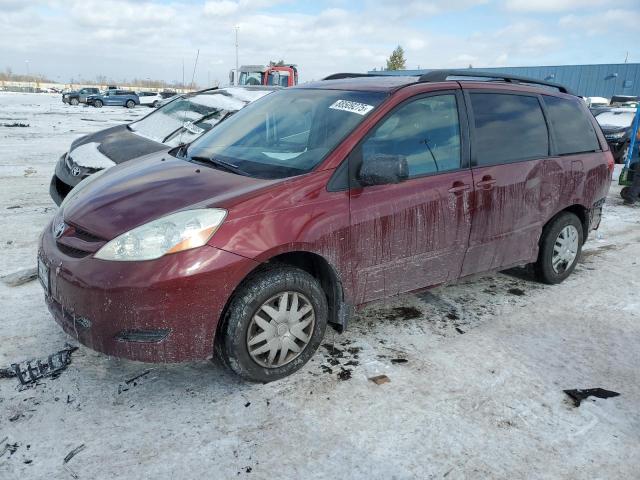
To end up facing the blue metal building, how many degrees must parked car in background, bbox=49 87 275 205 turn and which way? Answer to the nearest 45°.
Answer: approximately 180°

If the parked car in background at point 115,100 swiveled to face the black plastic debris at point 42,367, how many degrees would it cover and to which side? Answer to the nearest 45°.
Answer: approximately 90° to its left

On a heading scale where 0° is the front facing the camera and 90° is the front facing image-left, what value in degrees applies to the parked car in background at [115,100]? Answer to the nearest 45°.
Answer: approximately 90°

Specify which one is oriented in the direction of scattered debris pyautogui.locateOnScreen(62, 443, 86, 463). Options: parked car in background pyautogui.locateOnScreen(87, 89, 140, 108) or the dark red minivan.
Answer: the dark red minivan

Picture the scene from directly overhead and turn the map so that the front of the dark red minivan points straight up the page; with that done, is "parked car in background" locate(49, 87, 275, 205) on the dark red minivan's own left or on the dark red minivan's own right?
on the dark red minivan's own right

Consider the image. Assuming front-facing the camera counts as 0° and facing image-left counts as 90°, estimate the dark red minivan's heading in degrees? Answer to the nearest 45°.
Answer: approximately 45°
